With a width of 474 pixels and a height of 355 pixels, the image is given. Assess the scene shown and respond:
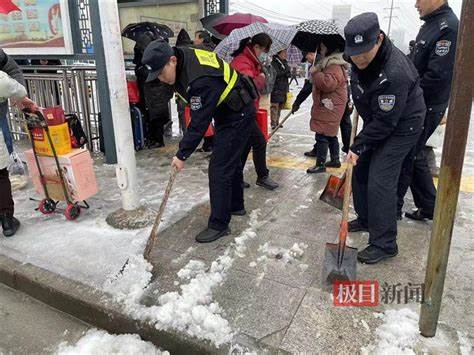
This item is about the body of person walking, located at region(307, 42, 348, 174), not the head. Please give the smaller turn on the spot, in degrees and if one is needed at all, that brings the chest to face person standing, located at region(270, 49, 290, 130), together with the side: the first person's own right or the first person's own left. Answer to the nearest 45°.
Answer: approximately 90° to the first person's own right

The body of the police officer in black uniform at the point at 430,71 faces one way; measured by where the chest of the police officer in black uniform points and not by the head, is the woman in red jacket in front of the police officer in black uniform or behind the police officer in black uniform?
in front

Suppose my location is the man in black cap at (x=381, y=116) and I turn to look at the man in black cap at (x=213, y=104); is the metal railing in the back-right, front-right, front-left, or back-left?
front-right

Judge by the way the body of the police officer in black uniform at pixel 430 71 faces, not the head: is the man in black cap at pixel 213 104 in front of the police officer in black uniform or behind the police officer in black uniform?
in front

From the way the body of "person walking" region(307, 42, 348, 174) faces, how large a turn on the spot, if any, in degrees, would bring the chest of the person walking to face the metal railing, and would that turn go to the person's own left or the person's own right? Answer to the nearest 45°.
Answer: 0° — they already face it

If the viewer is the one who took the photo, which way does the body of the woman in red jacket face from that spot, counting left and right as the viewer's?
facing the viewer and to the right of the viewer

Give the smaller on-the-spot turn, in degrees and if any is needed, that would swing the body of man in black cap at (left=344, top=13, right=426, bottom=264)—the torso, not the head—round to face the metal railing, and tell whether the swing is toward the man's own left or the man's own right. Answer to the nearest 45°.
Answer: approximately 90° to the man's own right

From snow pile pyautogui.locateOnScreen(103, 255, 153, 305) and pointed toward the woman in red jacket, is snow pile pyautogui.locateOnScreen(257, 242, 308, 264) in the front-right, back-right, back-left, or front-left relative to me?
front-right

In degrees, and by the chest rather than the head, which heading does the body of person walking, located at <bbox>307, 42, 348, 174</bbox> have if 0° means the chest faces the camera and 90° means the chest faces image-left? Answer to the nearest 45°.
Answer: approximately 90°

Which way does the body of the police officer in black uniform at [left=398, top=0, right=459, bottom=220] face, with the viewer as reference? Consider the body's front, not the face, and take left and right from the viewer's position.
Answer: facing to the left of the viewer

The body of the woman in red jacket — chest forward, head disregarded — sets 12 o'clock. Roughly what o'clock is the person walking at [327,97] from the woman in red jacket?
The person walking is roughly at 10 o'clock from the woman in red jacket.

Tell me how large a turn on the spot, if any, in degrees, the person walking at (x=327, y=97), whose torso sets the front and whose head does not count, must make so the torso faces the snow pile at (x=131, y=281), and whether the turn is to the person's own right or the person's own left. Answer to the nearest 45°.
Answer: approximately 45° to the person's own left

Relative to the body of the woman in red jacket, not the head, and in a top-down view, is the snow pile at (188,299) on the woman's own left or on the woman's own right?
on the woman's own right

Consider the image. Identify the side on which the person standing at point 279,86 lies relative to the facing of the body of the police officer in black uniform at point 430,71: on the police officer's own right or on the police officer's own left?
on the police officer's own right

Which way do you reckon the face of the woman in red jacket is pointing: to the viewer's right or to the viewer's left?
to the viewer's right
